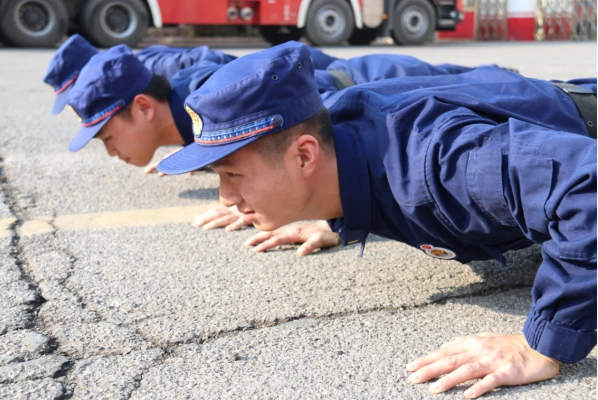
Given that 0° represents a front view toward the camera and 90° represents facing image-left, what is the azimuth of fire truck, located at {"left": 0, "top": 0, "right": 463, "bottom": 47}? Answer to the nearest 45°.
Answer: approximately 270°
